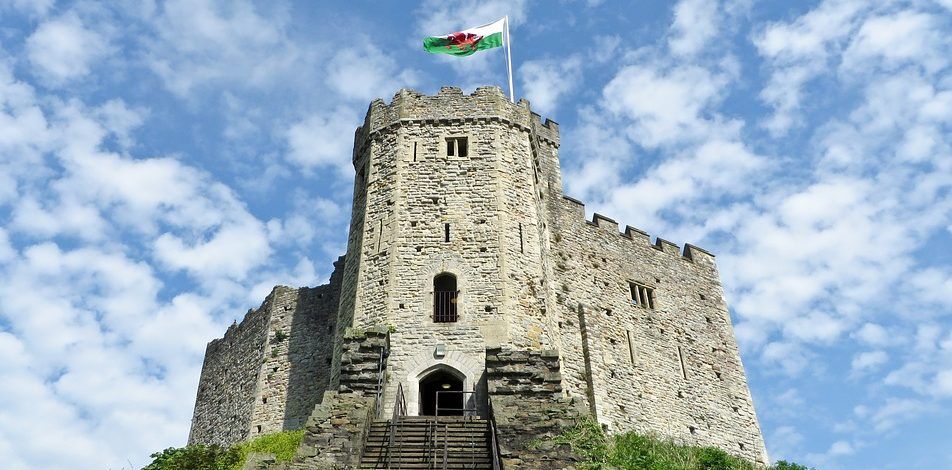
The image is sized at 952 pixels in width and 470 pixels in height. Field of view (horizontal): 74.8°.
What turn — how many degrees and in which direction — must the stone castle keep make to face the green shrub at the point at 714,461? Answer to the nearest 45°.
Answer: approximately 90° to its left

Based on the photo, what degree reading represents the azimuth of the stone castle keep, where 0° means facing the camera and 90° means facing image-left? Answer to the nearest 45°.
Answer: approximately 0°

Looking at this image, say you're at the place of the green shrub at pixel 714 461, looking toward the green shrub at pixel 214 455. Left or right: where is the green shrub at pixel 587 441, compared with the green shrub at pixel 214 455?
left
